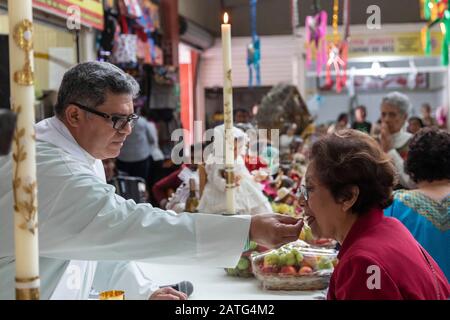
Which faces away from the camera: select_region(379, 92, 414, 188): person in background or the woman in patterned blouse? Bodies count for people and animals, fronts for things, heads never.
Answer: the woman in patterned blouse

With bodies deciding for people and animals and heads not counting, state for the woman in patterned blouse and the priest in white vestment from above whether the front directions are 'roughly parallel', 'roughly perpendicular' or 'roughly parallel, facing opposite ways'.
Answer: roughly perpendicular

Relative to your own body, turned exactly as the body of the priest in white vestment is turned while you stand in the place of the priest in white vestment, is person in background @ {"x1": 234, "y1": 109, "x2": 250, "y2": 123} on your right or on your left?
on your left

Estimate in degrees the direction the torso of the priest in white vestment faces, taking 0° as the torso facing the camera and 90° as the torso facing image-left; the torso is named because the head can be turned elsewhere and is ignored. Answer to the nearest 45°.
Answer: approximately 270°

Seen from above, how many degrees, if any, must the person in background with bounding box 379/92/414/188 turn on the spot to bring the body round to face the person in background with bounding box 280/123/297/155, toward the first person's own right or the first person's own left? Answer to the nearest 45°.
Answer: approximately 45° to the first person's own right

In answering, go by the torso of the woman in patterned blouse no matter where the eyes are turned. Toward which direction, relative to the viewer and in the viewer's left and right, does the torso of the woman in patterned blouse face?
facing away from the viewer

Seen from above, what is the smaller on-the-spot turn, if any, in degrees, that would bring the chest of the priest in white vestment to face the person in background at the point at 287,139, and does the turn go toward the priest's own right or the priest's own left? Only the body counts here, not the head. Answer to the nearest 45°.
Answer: approximately 90° to the priest's own left

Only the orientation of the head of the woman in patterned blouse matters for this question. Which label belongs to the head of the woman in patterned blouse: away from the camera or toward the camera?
away from the camera

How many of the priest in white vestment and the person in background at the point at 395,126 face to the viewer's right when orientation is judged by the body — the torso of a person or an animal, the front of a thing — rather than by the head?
1

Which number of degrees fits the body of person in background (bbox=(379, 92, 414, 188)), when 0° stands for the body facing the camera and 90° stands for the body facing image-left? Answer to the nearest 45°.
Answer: approximately 45°

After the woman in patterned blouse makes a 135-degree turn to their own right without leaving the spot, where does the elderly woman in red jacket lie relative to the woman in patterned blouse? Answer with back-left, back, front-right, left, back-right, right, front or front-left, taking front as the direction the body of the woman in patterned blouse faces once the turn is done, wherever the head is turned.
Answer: front-right

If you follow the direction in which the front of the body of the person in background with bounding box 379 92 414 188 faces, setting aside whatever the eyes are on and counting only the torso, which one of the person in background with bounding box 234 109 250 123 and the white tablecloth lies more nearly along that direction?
the white tablecloth
